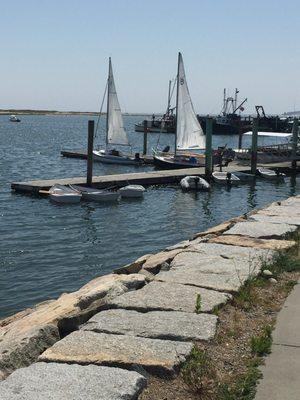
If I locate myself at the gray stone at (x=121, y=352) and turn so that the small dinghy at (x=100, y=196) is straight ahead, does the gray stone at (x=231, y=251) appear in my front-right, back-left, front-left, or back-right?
front-right

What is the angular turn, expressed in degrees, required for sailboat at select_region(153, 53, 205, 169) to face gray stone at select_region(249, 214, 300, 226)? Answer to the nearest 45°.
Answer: approximately 90° to its left

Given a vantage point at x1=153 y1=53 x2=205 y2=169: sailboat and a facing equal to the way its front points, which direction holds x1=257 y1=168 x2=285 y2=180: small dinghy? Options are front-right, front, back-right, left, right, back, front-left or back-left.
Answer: back-left

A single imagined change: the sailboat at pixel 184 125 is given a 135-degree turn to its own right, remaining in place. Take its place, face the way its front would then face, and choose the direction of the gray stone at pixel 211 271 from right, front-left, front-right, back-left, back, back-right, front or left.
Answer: back-right

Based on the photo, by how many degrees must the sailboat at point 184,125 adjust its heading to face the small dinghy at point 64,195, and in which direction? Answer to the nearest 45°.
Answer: approximately 90° to its left

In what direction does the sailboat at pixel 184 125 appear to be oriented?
to the viewer's left

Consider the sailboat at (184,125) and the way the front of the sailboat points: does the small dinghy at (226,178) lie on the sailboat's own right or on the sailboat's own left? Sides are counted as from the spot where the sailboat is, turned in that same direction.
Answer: on the sailboat's own left

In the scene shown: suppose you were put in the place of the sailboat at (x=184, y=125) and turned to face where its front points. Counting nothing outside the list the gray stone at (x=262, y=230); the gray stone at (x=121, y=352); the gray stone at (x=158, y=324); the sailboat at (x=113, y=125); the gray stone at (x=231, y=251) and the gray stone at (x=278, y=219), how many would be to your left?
5

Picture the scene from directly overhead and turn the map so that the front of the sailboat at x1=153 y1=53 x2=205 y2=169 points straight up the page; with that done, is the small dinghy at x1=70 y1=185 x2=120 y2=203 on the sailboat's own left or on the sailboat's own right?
on the sailboat's own left

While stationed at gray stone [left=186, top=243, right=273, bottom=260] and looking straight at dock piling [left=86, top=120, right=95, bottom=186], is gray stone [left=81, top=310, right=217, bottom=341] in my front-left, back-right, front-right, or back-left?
back-left

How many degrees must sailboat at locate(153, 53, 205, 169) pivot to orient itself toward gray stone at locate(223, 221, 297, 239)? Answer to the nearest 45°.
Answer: approximately 90° to its left
